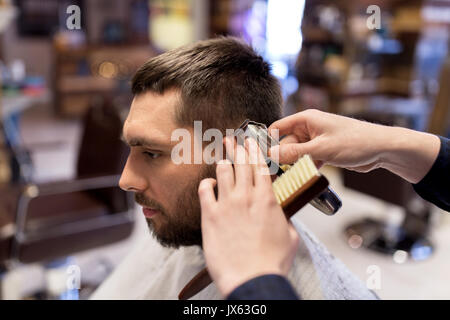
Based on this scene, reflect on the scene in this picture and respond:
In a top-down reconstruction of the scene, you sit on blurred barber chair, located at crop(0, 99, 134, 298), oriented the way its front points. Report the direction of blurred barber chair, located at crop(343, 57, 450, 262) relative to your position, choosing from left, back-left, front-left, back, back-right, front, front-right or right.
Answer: back-left

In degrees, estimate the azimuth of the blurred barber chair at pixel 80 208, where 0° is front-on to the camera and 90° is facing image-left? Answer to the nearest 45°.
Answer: approximately 45°
